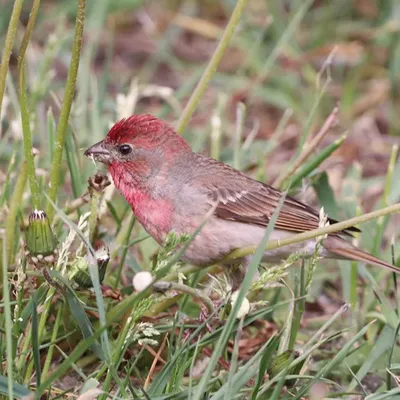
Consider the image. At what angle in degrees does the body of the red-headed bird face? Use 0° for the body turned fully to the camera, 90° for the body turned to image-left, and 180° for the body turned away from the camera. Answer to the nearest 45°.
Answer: approximately 90°

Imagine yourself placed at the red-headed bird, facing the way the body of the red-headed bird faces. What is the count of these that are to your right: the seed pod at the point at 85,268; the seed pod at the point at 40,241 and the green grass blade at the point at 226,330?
0

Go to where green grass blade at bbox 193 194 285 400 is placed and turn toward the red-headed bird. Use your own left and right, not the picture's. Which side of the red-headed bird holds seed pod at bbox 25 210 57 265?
left

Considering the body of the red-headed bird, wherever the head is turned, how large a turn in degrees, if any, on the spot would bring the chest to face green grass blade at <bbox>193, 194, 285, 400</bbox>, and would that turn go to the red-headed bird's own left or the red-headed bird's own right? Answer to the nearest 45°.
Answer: approximately 90° to the red-headed bird's own left

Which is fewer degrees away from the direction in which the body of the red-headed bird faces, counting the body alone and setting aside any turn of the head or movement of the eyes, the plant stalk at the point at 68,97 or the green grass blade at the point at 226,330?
the plant stalk

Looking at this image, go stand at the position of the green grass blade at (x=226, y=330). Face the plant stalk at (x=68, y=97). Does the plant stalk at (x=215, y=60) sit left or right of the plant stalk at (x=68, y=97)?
right

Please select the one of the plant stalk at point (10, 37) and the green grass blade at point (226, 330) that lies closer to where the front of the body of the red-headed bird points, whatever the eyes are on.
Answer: the plant stalk

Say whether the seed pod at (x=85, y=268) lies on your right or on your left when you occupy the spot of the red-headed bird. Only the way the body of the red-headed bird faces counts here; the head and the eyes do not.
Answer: on your left

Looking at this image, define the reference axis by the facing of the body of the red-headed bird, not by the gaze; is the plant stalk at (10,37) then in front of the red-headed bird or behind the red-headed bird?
in front

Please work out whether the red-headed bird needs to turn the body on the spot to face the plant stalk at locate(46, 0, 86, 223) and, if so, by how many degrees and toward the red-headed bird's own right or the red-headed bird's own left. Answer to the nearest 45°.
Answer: approximately 45° to the red-headed bird's own left
